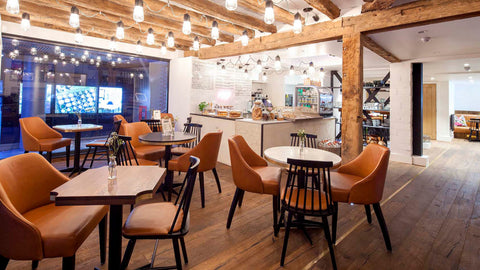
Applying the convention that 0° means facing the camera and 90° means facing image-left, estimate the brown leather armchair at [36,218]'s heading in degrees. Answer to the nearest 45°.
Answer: approximately 315°

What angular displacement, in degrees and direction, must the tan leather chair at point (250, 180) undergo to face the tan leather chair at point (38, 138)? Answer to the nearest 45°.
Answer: approximately 135° to its left

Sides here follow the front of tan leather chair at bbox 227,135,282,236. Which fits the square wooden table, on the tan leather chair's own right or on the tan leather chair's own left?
on the tan leather chair's own right

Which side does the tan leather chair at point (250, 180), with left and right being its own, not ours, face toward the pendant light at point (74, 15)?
back

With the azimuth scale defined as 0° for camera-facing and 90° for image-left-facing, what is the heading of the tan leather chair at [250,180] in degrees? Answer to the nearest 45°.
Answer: approximately 270°
